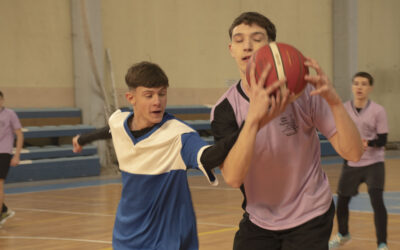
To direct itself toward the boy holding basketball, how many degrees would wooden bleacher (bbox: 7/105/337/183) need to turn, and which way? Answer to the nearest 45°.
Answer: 0° — it already faces them

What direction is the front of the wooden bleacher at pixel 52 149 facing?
toward the camera

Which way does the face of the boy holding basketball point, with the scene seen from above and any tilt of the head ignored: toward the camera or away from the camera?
toward the camera

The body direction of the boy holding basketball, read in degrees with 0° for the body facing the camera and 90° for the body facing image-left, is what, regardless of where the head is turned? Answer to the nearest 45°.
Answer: approximately 0°

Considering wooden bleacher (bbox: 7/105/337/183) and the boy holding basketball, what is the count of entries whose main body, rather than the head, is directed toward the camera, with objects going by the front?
2

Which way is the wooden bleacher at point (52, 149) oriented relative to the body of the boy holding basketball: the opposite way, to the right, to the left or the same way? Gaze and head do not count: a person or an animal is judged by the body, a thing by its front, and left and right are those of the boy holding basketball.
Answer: the same way
